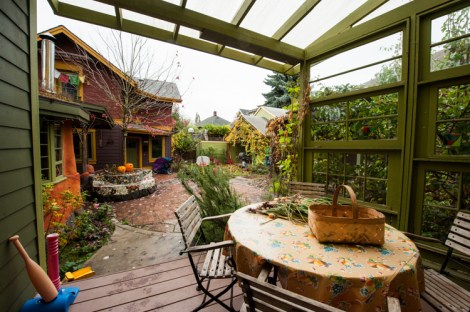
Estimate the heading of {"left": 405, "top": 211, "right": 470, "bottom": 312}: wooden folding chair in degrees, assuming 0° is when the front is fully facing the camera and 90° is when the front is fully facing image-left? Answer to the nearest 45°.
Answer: approximately 45°

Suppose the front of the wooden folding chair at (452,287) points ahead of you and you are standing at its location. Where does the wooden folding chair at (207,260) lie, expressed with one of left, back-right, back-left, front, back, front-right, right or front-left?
front

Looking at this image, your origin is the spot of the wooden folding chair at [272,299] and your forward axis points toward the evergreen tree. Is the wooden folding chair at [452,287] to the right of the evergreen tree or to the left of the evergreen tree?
right

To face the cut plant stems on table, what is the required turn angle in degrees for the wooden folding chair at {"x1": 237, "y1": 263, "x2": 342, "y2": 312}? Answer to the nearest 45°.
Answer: approximately 45° to its left

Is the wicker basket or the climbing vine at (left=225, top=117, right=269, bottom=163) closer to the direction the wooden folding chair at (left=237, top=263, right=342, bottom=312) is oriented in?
the wicker basket

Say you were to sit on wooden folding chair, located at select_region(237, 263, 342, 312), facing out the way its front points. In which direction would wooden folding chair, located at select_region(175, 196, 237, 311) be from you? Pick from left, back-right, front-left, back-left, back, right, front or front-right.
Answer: left

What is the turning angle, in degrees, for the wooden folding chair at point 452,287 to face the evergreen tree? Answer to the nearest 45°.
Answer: approximately 90° to its right

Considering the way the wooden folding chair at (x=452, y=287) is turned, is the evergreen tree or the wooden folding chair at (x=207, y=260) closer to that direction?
the wooden folding chair

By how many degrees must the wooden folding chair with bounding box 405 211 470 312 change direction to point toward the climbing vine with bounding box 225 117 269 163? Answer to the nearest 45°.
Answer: approximately 90° to its right

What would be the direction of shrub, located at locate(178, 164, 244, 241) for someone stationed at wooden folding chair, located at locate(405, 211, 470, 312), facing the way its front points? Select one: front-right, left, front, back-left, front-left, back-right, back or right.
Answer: front-right

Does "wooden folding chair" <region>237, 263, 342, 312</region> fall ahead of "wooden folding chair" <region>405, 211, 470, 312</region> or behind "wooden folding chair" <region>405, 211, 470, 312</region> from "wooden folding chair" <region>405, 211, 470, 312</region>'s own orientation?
ahead

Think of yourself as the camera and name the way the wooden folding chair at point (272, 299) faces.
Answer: facing away from the viewer and to the right of the viewer
